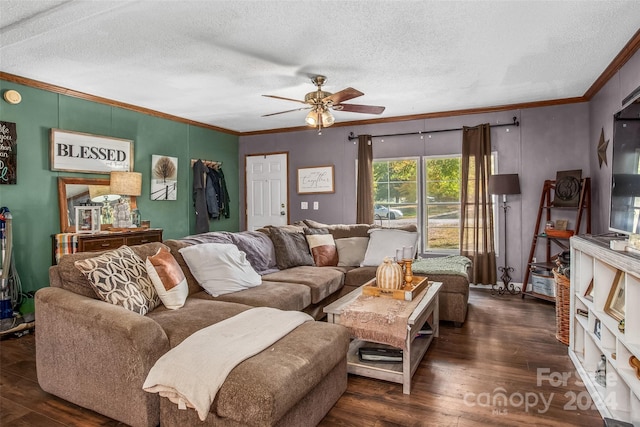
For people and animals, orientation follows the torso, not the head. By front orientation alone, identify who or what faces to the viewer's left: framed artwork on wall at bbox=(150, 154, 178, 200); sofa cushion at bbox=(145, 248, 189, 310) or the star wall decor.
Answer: the star wall decor

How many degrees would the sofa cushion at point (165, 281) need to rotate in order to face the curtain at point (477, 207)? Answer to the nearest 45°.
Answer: approximately 45° to its left

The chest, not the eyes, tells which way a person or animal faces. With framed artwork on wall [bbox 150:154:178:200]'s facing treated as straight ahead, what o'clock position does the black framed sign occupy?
The black framed sign is roughly at 3 o'clock from the framed artwork on wall.

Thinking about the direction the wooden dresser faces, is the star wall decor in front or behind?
in front

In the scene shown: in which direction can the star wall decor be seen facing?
to the viewer's left

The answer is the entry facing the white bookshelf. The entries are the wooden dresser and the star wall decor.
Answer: the wooden dresser

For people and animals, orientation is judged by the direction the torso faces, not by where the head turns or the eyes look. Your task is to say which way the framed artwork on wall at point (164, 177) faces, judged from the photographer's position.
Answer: facing the viewer and to the right of the viewer

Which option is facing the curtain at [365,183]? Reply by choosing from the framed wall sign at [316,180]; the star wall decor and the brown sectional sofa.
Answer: the star wall decor

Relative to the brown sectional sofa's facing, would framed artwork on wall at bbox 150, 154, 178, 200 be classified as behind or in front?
behind

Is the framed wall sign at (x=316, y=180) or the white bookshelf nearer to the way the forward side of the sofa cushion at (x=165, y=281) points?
the white bookshelf

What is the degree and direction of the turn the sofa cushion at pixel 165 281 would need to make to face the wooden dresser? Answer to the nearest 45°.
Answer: approximately 135° to its left

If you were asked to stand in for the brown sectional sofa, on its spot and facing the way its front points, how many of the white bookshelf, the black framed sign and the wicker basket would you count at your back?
1

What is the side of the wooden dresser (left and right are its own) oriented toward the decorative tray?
front

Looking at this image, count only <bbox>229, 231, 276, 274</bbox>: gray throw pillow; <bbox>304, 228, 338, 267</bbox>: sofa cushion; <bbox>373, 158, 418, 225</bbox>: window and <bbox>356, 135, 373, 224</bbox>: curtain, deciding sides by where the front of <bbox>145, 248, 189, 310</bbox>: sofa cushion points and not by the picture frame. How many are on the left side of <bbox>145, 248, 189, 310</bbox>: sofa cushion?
4

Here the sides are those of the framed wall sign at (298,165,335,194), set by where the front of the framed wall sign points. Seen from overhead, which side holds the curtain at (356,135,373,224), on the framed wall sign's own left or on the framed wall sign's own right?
on the framed wall sign's own left

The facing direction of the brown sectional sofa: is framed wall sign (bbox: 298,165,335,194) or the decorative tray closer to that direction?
the decorative tray

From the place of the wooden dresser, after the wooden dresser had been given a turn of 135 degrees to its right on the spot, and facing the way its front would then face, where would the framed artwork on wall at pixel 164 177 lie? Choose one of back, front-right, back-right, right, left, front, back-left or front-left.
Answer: back-right
